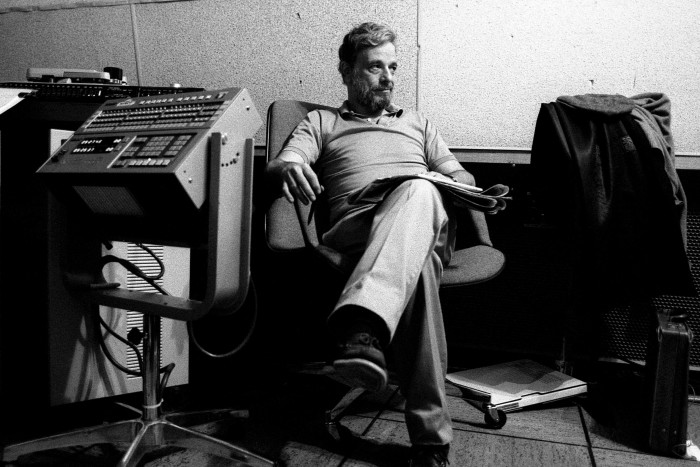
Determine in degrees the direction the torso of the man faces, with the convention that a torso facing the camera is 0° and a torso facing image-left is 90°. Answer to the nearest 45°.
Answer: approximately 0°

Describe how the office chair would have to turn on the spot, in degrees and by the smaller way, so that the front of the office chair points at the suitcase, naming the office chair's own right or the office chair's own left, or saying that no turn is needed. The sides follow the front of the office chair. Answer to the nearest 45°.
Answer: approximately 45° to the office chair's own left

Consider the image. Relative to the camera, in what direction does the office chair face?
facing the viewer and to the right of the viewer

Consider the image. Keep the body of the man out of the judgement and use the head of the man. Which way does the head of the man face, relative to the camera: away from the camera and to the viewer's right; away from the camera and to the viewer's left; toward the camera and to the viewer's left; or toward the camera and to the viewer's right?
toward the camera and to the viewer's right
